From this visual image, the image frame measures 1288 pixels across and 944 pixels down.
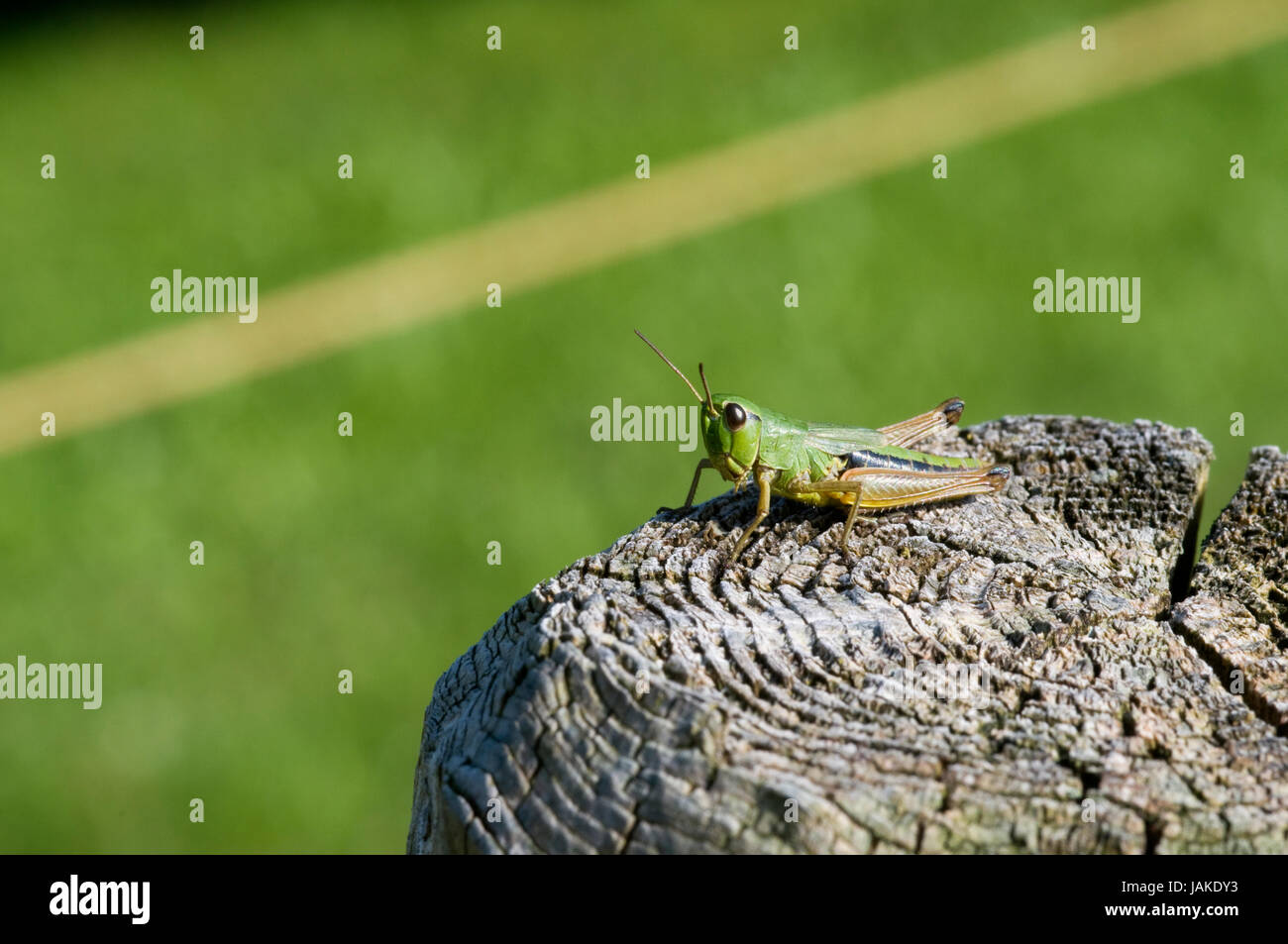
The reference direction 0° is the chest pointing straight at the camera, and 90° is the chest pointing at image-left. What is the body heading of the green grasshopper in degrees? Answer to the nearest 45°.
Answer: approximately 90°
